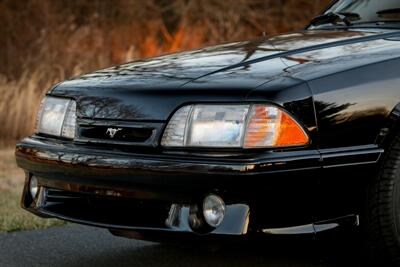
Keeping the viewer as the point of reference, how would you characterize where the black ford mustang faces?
facing the viewer and to the left of the viewer
